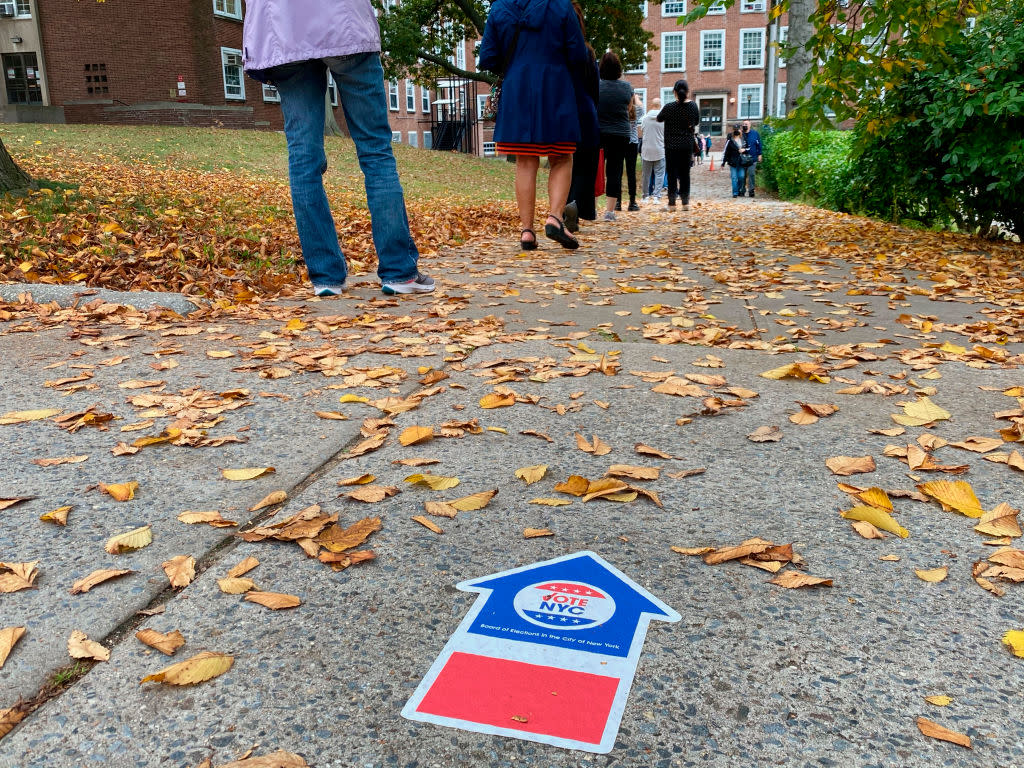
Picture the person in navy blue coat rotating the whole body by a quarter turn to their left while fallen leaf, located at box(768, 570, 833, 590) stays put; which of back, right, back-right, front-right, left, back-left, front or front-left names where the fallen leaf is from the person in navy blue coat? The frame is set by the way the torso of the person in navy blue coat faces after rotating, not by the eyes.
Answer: left

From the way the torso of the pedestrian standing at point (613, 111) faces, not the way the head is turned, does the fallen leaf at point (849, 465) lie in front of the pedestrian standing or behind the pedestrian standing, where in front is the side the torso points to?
behind

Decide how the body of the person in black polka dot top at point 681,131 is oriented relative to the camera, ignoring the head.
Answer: away from the camera

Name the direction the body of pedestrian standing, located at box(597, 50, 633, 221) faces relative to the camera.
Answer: away from the camera

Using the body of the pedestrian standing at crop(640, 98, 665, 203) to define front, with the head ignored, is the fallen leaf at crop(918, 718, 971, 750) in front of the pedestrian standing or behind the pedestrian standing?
behind

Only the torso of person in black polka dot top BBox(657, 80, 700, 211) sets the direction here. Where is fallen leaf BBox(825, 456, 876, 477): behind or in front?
behind

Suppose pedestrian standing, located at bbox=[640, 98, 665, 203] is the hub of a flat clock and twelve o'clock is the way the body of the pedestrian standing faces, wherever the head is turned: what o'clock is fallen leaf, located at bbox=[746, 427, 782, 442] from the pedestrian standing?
The fallen leaf is roughly at 6 o'clock from the pedestrian standing.

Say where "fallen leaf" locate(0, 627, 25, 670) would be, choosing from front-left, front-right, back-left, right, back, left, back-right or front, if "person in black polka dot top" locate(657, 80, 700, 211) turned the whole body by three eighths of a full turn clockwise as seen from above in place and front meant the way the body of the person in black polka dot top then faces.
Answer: front-right

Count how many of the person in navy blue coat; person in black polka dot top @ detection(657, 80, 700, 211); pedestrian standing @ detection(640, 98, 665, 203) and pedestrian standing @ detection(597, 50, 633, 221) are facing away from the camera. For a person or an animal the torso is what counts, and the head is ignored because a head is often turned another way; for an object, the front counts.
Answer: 4

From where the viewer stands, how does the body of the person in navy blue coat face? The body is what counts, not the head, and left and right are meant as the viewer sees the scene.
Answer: facing away from the viewer

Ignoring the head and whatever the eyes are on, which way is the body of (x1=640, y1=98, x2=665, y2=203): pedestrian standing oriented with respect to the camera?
away from the camera

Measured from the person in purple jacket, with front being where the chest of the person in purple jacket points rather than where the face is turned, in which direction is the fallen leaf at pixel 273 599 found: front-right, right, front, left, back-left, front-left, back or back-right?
back-right

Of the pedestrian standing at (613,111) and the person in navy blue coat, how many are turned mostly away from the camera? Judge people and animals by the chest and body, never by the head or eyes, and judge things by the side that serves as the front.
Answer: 2

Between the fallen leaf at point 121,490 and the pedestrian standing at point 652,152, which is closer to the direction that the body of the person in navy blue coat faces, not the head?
the pedestrian standing

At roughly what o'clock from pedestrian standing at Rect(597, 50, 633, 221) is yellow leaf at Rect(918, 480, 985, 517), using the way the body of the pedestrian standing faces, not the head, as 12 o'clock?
The yellow leaf is roughly at 6 o'clock from the pedestrian standing.
